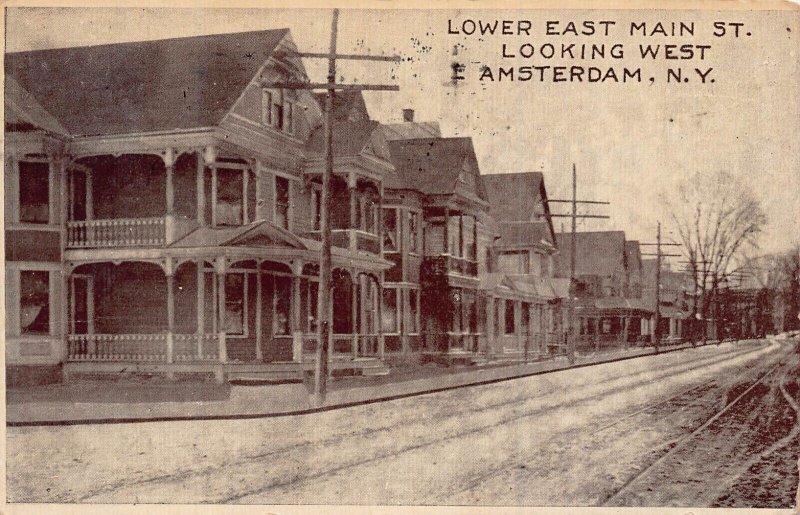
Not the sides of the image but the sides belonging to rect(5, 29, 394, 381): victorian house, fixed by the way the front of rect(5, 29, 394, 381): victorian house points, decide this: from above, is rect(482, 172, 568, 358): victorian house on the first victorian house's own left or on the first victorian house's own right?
on the first victorian house's own left

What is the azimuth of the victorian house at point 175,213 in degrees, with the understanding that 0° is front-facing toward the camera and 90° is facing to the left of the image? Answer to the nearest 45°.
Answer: approximately 315°

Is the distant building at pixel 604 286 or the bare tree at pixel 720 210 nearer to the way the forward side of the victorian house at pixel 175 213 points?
the bare tree

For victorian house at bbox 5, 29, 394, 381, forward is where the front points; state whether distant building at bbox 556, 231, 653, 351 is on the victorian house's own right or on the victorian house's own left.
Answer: on the victorian house's own left
